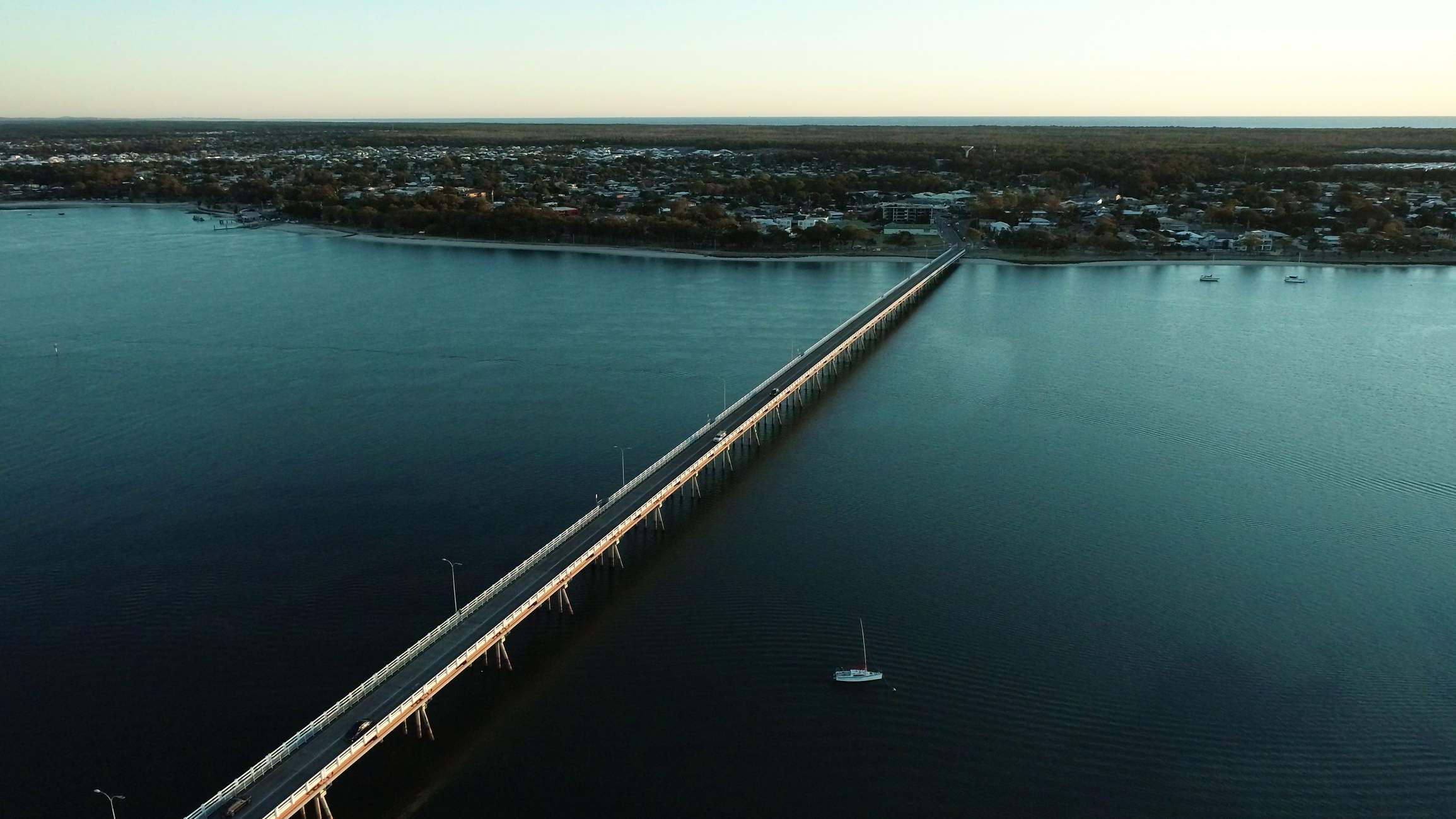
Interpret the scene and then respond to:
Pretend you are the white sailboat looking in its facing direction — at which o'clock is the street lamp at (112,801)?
The street lamp is roughly at 5 o'clock from the white sailboat.

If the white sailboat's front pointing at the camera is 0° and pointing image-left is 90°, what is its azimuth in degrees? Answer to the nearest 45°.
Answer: approximately 270°

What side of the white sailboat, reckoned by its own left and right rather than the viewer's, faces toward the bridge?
back
